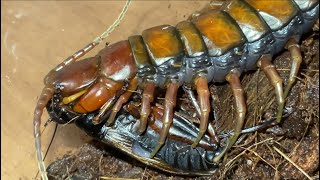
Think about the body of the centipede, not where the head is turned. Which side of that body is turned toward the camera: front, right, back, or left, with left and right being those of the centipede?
left
